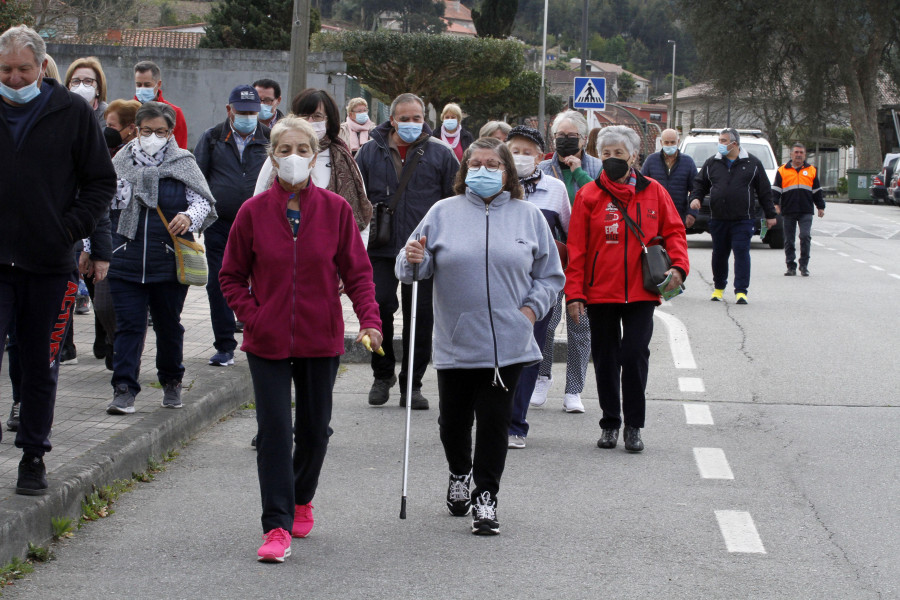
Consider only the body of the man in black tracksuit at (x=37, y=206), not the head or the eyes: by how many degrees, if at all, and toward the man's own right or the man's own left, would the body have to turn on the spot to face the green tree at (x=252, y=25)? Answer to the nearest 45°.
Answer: approximately 180°

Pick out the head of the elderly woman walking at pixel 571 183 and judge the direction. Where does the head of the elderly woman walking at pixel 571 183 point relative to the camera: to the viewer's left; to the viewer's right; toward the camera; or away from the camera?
toward the camera

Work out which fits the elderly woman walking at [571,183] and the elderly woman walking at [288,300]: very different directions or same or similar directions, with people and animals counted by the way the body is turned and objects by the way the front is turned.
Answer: same or similar directions

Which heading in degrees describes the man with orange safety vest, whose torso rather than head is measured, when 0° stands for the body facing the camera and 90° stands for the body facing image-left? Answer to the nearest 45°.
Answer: approximately 0°

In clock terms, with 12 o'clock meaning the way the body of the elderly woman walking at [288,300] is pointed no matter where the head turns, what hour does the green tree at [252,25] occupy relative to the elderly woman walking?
The green tree is roughly at 6 o'clock from the elderly woman walking.

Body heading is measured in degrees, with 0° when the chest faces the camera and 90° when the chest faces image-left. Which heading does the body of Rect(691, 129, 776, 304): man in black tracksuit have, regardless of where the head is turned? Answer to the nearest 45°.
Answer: approximately 0°

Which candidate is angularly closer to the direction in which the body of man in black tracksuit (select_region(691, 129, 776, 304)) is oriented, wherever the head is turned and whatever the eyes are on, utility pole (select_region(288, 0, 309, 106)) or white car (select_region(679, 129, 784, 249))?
the utility pole

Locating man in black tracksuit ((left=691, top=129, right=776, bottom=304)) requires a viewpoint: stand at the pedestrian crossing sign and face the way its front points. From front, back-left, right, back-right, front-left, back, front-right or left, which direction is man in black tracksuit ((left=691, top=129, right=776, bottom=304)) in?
front

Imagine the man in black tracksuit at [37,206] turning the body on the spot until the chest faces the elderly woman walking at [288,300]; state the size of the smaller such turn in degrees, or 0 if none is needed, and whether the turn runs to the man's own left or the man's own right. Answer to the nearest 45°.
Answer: approximately 45° to the man's own left

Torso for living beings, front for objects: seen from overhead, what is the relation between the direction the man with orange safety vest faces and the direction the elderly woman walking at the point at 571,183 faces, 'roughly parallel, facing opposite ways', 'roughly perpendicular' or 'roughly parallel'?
roughly parallel

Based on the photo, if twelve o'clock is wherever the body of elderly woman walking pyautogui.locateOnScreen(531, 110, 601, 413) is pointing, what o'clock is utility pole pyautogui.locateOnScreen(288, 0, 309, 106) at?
The utility pole is roughly at 5 o'clock from the elderly woman walking.

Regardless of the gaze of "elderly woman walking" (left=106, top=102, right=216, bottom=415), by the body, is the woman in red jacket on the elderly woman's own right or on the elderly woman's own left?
on the elderly woman's own left

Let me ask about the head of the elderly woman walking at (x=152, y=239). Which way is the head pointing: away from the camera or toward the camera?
toward the camera

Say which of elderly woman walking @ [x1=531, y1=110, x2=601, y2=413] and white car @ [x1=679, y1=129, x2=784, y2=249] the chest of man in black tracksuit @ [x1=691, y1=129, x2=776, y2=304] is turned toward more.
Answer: the elderly woman walking

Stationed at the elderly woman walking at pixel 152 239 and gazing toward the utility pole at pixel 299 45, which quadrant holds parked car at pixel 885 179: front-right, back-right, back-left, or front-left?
front-right

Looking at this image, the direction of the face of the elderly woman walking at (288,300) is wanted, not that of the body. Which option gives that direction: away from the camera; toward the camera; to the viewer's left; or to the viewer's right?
toward the camera

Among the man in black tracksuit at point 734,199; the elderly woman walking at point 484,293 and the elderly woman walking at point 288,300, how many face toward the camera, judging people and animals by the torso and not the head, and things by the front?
3

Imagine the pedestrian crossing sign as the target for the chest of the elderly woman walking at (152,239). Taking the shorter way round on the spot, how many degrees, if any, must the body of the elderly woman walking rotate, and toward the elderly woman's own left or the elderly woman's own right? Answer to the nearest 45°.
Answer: approximately 135° to the elderly woman's own left
